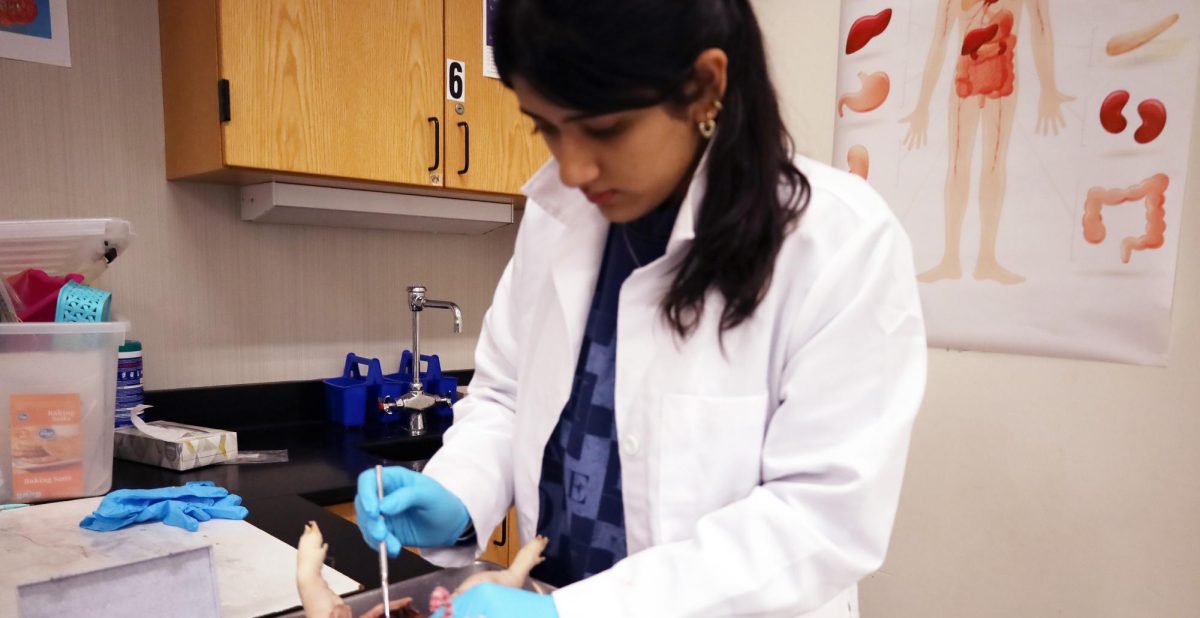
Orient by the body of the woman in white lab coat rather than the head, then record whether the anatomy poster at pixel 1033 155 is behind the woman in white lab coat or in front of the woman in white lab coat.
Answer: behind

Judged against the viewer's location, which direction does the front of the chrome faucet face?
facing the viewer and to the right of the viewer

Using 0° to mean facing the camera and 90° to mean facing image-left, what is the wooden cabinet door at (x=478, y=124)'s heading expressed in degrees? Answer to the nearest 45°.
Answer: approximately 315°

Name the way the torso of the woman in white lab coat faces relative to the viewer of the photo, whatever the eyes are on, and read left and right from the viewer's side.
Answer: facing the viewer and to the left of the viewer

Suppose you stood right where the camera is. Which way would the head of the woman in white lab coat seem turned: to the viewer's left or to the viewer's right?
to the viewer's left

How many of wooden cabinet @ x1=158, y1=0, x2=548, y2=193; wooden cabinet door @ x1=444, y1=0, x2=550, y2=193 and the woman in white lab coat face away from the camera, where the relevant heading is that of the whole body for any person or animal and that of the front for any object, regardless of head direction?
0

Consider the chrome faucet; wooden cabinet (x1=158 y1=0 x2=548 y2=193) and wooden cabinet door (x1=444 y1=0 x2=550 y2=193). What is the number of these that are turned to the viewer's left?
0

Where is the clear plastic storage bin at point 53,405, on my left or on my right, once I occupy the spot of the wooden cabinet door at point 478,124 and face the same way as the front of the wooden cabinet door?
on my right
